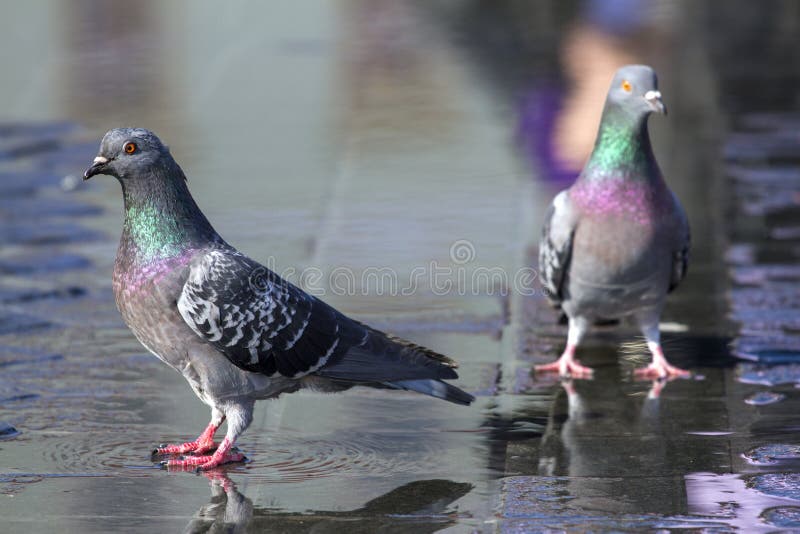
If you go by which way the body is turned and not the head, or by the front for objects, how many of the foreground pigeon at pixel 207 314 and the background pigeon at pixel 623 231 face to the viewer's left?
1

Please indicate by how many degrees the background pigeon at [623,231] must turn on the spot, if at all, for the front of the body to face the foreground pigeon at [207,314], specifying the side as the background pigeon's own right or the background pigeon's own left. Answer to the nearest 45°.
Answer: approximately 45° to the background pigeon's own right

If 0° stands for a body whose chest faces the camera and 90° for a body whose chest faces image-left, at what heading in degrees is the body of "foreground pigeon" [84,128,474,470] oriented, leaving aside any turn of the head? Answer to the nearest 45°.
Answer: approximately 90°

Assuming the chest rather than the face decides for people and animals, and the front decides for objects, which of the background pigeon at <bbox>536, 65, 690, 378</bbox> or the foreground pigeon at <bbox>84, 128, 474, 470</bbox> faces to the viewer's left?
the foreground pigeon

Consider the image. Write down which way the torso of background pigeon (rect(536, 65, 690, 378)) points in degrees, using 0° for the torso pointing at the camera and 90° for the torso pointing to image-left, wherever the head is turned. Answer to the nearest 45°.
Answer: approximately 0°
